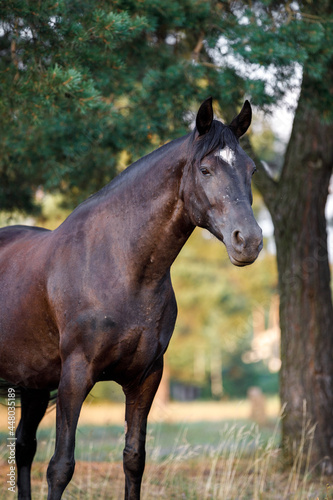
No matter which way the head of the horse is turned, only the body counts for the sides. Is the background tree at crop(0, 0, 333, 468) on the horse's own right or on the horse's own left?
on the horse's own left

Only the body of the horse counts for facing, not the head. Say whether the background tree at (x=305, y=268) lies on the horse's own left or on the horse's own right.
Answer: on the horse's own left

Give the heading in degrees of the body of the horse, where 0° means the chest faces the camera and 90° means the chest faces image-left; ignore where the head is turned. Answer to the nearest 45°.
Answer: approximately 315°
